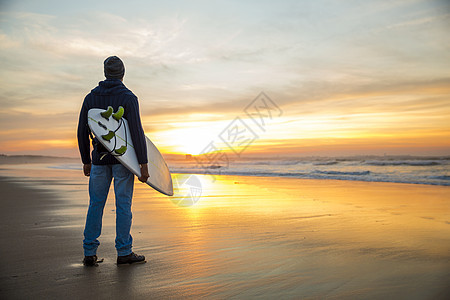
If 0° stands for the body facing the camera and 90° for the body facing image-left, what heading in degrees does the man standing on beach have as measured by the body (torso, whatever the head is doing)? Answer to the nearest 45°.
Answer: approximately 180°

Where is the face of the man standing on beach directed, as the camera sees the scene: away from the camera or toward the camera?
away from the camera
